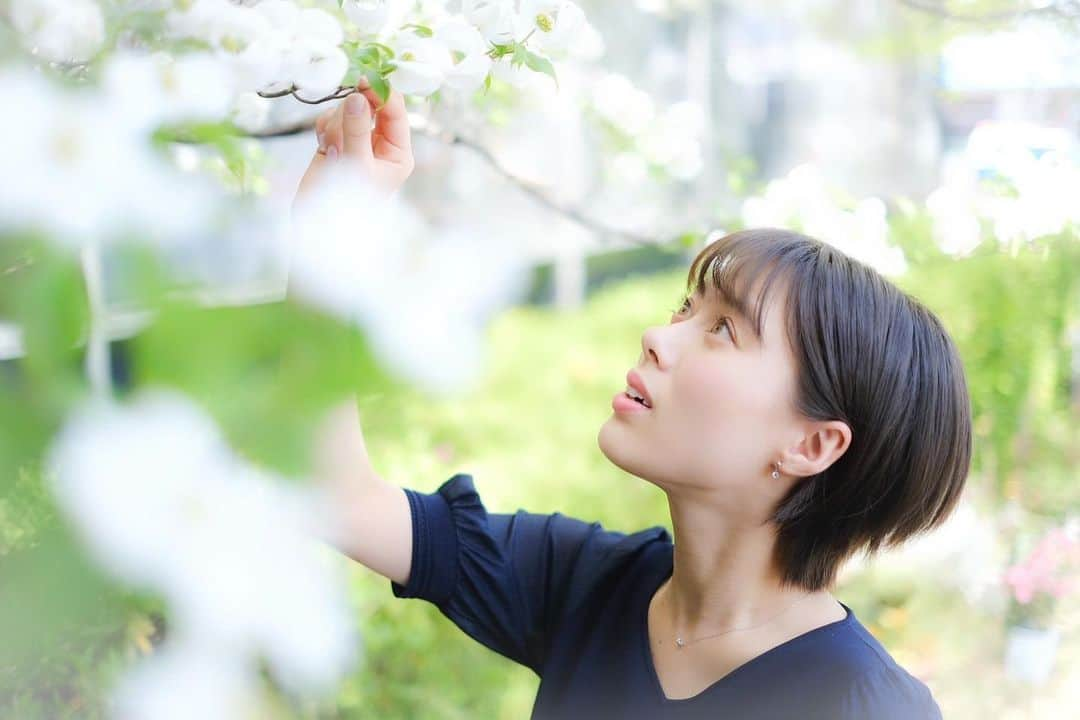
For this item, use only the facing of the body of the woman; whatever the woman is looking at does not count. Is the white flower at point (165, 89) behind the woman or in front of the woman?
in front

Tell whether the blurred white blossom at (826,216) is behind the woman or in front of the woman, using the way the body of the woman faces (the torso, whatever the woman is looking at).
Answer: behind

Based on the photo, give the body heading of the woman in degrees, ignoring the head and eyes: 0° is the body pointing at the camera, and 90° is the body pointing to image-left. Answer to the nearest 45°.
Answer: approximately 45°

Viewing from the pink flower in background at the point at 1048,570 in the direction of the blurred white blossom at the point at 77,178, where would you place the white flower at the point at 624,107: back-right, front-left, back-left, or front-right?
front-right

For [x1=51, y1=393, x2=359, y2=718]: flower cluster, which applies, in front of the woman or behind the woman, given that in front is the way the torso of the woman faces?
in front

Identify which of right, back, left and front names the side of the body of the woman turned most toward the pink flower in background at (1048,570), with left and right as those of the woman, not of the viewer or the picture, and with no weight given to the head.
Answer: back
